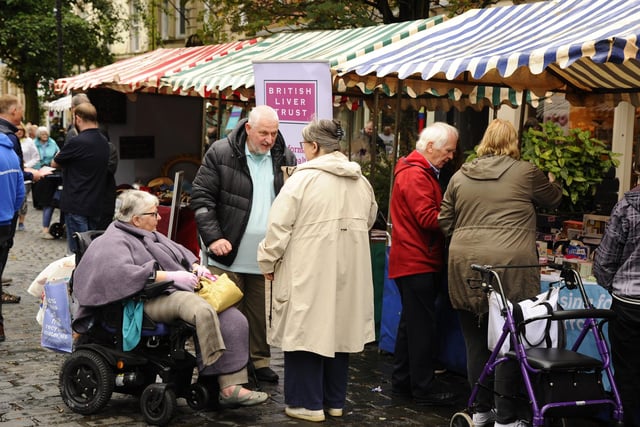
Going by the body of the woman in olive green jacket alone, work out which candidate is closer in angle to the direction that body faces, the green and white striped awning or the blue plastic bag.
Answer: the green and white striped awning

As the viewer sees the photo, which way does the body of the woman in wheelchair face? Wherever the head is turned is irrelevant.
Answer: to the viewer's right

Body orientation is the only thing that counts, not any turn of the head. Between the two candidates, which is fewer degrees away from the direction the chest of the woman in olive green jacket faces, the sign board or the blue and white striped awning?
the blue and white striped awning

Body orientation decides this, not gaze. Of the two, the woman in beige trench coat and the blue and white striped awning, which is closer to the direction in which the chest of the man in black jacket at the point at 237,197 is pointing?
the woman in beige trench coat

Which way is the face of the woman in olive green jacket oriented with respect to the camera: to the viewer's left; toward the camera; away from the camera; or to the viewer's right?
away from the camera

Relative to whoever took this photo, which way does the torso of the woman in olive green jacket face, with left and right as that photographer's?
facing away from the viewer

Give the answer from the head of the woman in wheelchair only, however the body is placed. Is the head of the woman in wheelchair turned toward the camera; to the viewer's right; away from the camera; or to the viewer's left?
to the viewer's right

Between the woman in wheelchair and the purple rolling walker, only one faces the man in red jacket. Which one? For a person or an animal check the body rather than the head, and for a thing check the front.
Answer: the woman in wheelchair

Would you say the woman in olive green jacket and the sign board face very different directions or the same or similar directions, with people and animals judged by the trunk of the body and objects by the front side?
very different directions

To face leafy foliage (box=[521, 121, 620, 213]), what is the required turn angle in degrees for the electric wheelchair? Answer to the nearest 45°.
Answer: approximately 45° to its left
